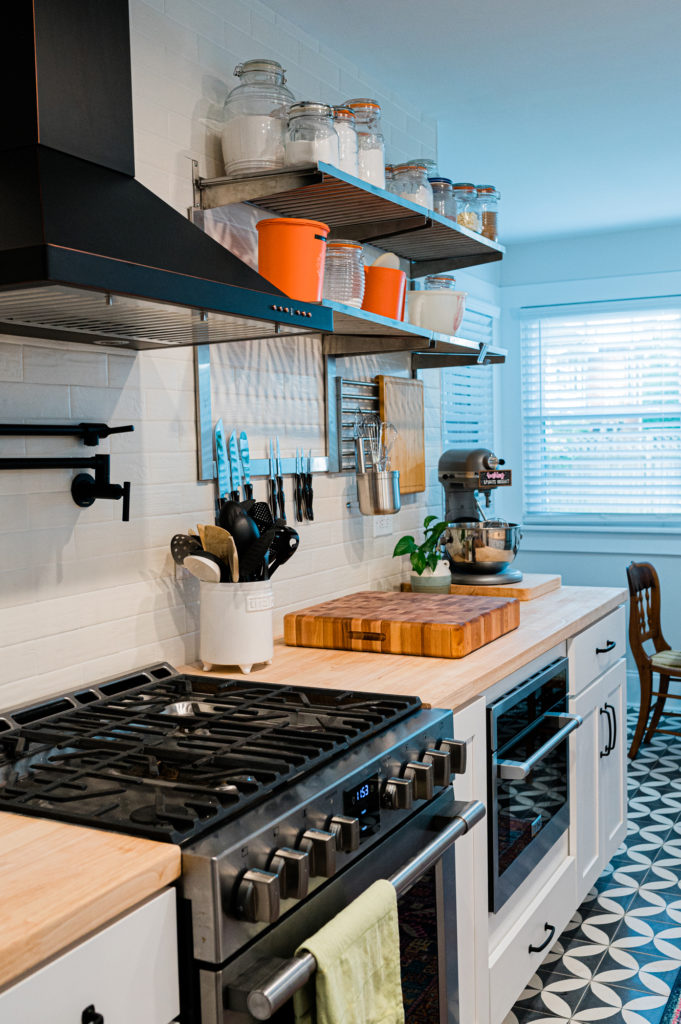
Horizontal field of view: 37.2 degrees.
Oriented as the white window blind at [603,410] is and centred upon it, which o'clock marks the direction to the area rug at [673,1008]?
The area rug is roughly at 12 o'clock from the white window blind.

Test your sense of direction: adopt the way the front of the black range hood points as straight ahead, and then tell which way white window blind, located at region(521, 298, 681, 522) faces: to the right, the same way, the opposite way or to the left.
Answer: to the right

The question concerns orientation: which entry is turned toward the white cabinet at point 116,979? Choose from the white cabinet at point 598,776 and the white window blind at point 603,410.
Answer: the white window blind

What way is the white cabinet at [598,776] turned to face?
to the viewer's right

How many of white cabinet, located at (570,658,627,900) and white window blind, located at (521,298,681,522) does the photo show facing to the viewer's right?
1
